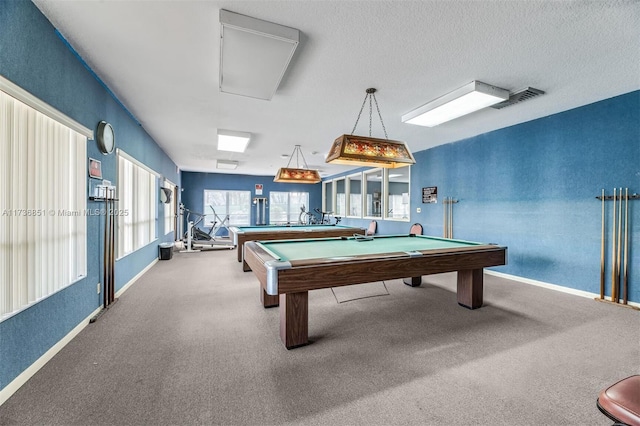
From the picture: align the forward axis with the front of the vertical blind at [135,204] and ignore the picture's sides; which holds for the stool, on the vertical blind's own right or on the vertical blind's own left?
on the vertical blind's own right

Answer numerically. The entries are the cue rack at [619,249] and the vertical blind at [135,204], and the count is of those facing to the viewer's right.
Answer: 1

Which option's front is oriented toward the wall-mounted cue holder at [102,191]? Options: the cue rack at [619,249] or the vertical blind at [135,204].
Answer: the cue rack

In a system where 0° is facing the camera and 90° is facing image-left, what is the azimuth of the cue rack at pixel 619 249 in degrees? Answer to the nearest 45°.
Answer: approximately 45°

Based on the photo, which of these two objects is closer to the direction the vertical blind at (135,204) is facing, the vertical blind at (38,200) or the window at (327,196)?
the window

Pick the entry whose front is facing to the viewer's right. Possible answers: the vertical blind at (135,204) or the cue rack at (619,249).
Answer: the vertical blind

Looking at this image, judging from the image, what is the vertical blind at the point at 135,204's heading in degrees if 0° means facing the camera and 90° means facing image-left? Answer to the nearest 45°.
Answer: approximately 270°

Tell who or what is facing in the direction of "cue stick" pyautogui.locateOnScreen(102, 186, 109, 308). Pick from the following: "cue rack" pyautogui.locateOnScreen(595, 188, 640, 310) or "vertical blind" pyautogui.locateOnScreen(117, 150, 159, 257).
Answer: the cue rack

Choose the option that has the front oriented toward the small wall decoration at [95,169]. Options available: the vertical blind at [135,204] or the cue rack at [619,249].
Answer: the cue rack
